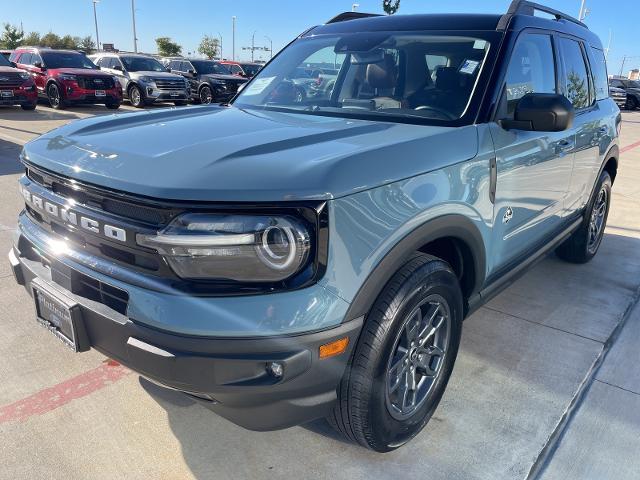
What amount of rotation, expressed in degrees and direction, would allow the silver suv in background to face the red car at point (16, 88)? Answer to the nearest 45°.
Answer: approximately 90° to its right

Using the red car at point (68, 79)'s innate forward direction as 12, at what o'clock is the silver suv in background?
The silver suv in background is roughly at 10 o'clock from the red car.

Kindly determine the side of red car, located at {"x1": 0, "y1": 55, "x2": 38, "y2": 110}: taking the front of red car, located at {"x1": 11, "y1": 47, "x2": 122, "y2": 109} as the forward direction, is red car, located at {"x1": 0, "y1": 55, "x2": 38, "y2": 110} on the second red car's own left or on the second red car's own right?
on the second red car's own right

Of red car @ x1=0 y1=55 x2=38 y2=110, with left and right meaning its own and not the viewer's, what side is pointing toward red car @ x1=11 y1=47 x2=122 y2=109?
left

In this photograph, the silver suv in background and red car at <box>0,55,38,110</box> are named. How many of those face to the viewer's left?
0

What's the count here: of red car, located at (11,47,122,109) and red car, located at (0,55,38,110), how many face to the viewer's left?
0

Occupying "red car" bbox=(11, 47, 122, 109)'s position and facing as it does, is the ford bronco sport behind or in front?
in front

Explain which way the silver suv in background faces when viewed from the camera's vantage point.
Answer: facing the viewer and to the right of the viewer

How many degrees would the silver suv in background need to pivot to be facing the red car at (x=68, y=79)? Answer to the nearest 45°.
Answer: approximately 90° to its right

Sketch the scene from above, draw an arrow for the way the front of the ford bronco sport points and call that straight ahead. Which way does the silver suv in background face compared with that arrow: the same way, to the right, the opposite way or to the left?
to the left
